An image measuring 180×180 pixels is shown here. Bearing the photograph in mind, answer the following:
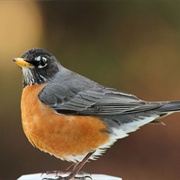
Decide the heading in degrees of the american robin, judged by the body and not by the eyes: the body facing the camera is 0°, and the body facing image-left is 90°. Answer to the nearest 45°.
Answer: approximately 90°
